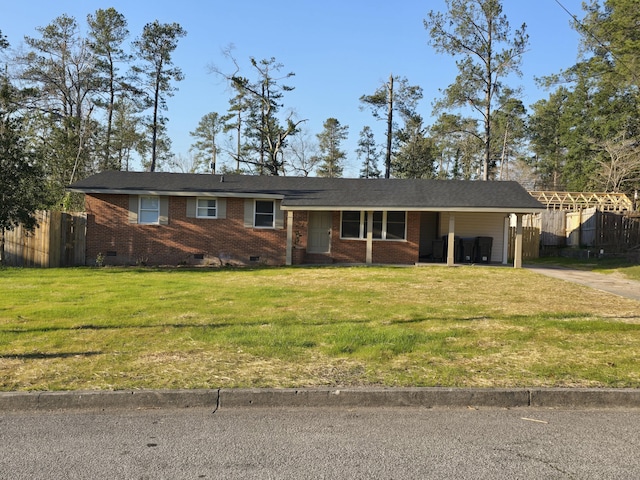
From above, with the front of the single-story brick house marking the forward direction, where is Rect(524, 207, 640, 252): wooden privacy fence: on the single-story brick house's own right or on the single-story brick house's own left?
on the single-story brick house's own left

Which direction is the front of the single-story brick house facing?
toward the camera

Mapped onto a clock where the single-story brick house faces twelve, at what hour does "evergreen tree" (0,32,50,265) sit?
The evergreen tree is roughly at 2 o'clock from the single-story brick house.

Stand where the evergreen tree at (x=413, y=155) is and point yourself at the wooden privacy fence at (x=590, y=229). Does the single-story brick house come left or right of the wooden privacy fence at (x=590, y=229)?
right

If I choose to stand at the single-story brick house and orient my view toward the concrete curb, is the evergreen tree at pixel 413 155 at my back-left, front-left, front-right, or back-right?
back-left

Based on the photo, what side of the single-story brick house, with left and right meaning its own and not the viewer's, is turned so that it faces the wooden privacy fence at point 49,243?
right

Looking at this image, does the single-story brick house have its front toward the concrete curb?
yes

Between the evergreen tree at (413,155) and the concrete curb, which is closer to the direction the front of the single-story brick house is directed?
the concrete curb

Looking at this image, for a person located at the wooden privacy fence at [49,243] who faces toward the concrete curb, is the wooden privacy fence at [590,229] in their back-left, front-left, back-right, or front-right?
front-left

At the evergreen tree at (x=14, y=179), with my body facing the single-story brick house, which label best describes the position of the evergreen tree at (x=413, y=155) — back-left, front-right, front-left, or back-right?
front-left

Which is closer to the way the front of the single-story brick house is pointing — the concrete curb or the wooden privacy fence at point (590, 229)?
the concrete curb

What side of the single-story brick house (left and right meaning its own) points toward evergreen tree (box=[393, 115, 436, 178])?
back
